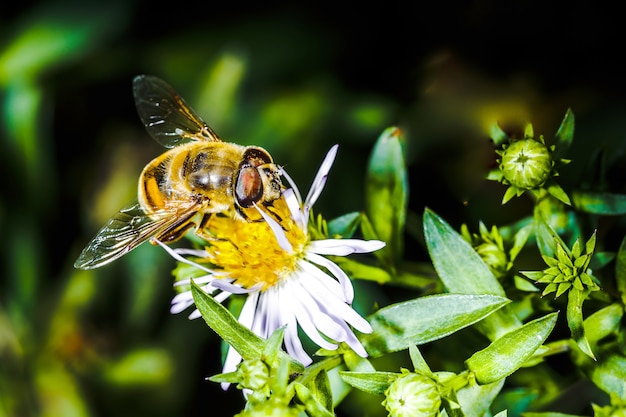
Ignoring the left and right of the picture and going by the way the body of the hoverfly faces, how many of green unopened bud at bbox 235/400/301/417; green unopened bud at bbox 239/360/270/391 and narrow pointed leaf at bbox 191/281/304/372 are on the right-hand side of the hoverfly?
3

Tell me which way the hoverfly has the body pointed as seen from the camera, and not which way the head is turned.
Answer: to the viewer's right

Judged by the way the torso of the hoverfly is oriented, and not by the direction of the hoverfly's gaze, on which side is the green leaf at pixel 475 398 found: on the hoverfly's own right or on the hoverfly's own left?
on the hoverfly's own right

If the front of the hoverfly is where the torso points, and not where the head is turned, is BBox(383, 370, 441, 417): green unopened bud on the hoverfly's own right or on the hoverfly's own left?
on the hoverfly's own right

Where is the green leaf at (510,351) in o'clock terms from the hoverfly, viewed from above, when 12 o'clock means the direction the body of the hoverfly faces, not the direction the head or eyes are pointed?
The green leaf is roughly at 2 o'clock from the hoverfly.

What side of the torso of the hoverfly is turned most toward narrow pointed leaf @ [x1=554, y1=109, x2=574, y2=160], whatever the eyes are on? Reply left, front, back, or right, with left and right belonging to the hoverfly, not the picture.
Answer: front

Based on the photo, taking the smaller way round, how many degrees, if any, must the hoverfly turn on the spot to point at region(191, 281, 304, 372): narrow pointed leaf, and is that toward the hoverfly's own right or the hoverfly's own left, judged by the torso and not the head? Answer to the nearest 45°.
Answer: approximately 90° to the hoverfly's own right

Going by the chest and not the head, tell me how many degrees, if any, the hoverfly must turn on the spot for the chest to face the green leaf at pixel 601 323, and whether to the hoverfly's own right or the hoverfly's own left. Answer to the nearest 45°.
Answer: approximately 45° to the hoverfly's own right

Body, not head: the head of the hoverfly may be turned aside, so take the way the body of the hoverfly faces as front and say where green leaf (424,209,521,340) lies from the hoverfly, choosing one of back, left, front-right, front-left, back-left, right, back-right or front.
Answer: front-right

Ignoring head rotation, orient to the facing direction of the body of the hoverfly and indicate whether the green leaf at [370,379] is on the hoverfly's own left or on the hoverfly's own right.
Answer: on the hoverfly's own right

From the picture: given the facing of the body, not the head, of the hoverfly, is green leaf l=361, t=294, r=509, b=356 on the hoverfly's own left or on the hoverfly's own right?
on the hoverfly's own right

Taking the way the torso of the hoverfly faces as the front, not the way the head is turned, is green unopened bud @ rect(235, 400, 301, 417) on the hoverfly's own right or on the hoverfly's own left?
on the hoverfly's own right

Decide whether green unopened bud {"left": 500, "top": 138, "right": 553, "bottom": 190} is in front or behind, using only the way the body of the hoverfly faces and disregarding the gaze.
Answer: in front

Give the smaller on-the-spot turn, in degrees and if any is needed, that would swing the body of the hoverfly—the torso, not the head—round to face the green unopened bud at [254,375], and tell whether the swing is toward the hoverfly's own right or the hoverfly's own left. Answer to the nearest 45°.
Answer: approximately 90° to the hoverfly's own right
